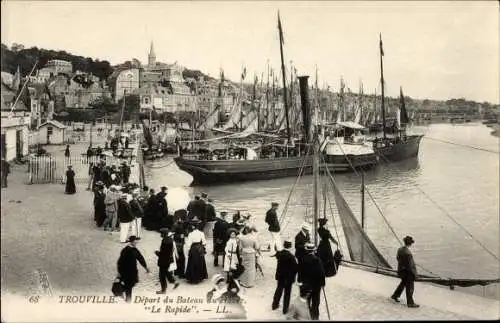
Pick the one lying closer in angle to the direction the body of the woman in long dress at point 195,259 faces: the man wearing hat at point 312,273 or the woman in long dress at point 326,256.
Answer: the woman in long dress

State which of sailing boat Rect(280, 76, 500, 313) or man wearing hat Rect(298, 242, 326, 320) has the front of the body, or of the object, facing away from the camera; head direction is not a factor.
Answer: the man wearing hat

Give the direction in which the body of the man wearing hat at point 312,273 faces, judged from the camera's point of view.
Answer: away from the camera

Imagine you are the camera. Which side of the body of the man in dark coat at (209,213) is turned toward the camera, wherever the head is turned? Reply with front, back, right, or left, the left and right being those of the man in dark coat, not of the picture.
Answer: back

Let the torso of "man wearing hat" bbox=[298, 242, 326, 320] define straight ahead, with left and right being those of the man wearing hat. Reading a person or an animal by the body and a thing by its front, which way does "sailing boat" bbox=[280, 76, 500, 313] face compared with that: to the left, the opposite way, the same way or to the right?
to the right

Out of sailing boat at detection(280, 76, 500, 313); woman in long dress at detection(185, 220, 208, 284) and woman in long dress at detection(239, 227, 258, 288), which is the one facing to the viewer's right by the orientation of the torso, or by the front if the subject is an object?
the sailing boat

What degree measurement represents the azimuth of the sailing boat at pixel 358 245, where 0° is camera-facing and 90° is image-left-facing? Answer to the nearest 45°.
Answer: approximately 270°

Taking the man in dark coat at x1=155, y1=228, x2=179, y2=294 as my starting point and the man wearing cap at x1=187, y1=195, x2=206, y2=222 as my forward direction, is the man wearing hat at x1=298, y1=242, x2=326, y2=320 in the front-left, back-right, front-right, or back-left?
back-right

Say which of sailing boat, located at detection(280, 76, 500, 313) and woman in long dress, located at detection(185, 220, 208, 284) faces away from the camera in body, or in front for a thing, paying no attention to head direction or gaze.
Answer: the woman in long dress

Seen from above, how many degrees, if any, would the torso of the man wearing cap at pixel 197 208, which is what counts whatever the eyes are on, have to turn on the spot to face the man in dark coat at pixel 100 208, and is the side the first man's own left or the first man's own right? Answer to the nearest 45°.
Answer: approximately 45° to the first man's own left
